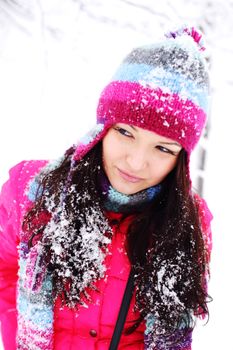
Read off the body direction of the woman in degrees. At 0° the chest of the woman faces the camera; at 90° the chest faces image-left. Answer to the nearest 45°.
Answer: approximately 0°
